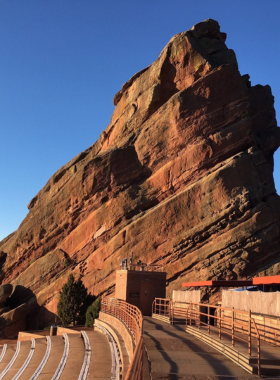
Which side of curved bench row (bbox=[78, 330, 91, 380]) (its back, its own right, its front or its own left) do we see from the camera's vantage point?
left

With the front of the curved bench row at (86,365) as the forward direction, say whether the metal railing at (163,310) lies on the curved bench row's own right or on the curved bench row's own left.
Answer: on the curved bench row's own right

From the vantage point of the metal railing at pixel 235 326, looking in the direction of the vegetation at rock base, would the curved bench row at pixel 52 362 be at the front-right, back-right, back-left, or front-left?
front-left

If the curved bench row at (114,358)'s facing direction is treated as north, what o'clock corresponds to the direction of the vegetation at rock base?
The vegetation at rock base is roughly at 3 o'clock from the curved bench row.

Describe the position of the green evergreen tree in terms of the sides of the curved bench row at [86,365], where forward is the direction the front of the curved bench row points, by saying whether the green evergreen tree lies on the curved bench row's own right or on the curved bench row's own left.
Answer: on the curved bench row's own right

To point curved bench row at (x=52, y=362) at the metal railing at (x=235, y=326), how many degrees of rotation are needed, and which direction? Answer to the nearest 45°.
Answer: approximately 135° to its left

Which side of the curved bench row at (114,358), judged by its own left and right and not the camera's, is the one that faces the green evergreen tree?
right

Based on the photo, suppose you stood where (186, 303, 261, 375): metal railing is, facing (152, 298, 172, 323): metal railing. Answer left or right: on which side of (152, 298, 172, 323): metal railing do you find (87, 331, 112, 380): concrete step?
left

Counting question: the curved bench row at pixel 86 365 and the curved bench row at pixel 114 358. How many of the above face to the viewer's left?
2

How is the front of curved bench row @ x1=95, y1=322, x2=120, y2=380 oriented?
to the viewer's left

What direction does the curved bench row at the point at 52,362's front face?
to the viewer's left
